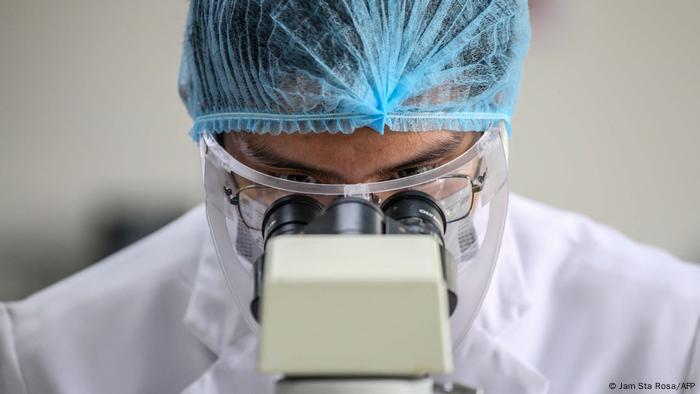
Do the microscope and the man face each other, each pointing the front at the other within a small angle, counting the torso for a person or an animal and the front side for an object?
yes

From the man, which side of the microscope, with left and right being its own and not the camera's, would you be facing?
front

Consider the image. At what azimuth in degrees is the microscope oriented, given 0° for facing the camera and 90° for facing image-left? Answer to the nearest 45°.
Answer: approximately 180°

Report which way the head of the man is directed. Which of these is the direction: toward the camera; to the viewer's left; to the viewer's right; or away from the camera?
toward the camera

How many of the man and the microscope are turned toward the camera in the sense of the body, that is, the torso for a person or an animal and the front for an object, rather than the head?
1

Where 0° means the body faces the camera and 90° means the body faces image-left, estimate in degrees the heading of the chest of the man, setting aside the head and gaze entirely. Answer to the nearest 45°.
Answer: approximately 0°

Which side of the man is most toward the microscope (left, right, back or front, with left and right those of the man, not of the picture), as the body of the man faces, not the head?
front

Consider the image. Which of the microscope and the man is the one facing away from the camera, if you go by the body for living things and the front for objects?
the microscope

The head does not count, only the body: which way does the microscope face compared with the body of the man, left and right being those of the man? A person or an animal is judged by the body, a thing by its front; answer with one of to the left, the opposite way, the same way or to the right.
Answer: the opposite way
